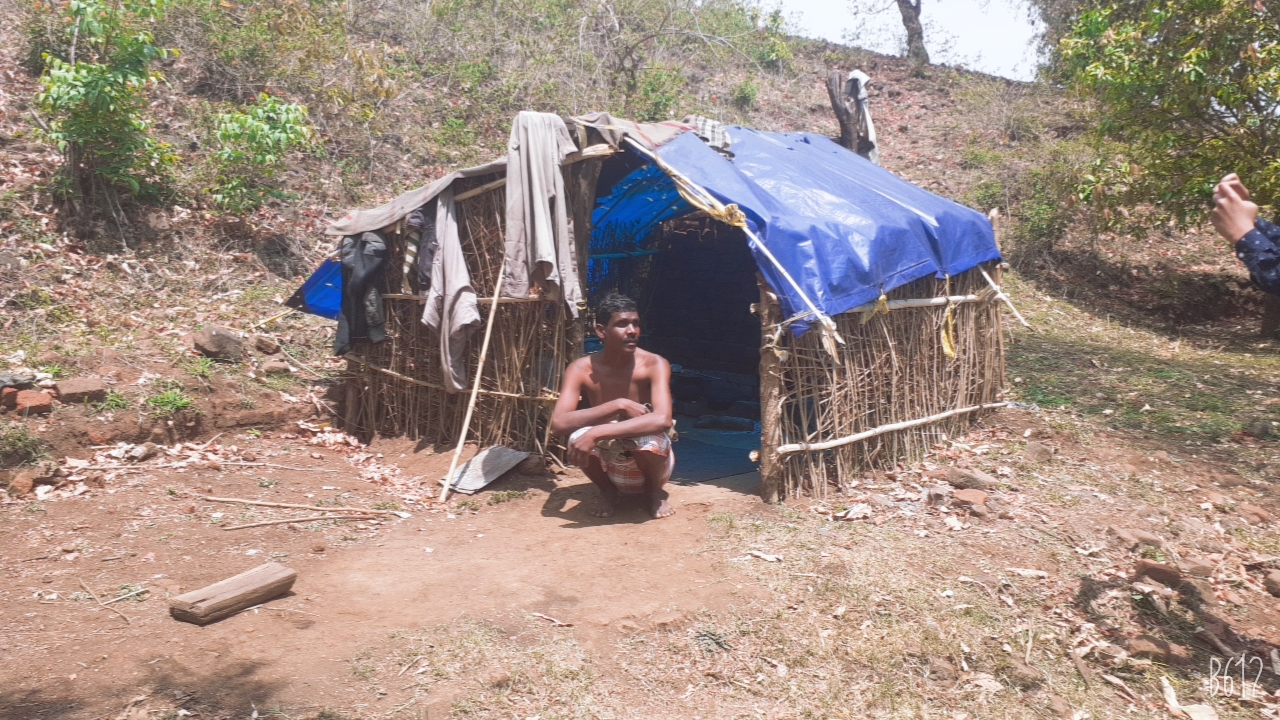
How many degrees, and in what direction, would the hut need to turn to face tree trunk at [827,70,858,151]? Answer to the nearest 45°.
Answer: approximately 135° to its right

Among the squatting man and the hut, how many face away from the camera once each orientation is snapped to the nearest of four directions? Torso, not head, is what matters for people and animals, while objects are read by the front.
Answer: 0

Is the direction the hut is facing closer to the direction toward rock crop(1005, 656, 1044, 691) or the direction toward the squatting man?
the squatting man

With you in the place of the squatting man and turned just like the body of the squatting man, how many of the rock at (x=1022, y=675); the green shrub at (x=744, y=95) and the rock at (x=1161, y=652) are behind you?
1

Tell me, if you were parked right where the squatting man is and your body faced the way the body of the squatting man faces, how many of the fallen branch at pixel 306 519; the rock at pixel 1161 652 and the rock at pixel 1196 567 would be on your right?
1

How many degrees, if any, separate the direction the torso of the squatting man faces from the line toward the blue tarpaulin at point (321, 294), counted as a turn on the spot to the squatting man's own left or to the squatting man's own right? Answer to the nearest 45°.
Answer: approximately 135° to the squatting man's own right

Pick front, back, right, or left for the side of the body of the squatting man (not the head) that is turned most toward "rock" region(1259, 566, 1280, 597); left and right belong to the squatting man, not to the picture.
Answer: left

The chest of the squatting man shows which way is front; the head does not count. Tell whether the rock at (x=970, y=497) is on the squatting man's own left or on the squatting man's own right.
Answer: on the squatting man's own left

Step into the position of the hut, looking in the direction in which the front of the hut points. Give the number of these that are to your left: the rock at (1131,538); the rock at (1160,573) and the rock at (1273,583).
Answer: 3

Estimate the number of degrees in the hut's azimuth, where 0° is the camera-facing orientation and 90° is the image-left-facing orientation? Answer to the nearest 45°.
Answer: approximately 45°

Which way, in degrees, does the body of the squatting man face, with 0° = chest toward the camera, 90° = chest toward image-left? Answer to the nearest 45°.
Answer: approximately 0°

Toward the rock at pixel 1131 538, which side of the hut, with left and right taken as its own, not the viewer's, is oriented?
left

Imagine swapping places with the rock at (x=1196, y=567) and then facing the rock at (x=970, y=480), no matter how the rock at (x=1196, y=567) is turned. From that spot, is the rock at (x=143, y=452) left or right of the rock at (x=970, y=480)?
left

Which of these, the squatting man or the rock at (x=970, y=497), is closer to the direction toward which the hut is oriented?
the squatting man

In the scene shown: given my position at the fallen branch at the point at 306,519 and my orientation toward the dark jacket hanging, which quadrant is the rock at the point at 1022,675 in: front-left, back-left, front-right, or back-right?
back-right
